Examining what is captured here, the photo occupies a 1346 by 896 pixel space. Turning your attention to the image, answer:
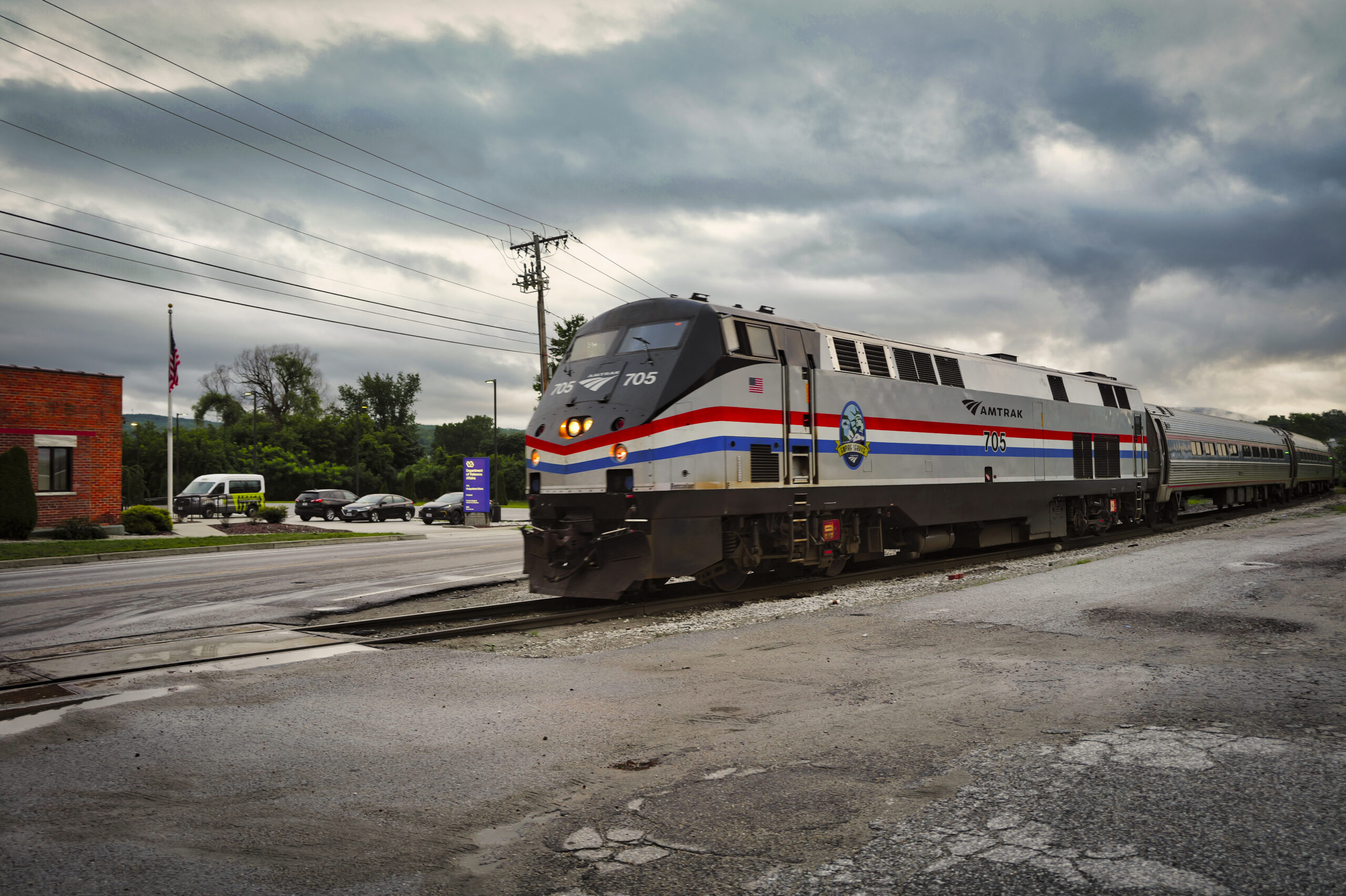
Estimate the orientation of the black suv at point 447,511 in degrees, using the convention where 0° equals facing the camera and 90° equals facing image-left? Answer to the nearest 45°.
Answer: approximately 45°

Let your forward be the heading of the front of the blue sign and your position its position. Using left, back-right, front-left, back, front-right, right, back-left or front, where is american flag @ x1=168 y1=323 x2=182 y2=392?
right

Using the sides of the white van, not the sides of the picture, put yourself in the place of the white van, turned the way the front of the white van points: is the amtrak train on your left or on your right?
on your left

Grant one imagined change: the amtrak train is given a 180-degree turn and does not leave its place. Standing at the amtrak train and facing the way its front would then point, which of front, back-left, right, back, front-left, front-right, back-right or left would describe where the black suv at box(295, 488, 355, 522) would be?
left

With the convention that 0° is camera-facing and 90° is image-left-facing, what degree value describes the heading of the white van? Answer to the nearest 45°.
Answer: approximately 45°

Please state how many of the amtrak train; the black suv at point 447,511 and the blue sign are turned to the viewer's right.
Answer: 0

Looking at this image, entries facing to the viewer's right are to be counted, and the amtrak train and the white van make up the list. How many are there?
0

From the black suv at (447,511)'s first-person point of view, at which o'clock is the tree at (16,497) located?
The tree is roughly at 12 o'clock from the black suv.

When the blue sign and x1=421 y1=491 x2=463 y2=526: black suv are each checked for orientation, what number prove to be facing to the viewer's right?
0

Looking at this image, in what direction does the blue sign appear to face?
toward the camera

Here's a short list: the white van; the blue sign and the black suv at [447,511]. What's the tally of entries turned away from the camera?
0
